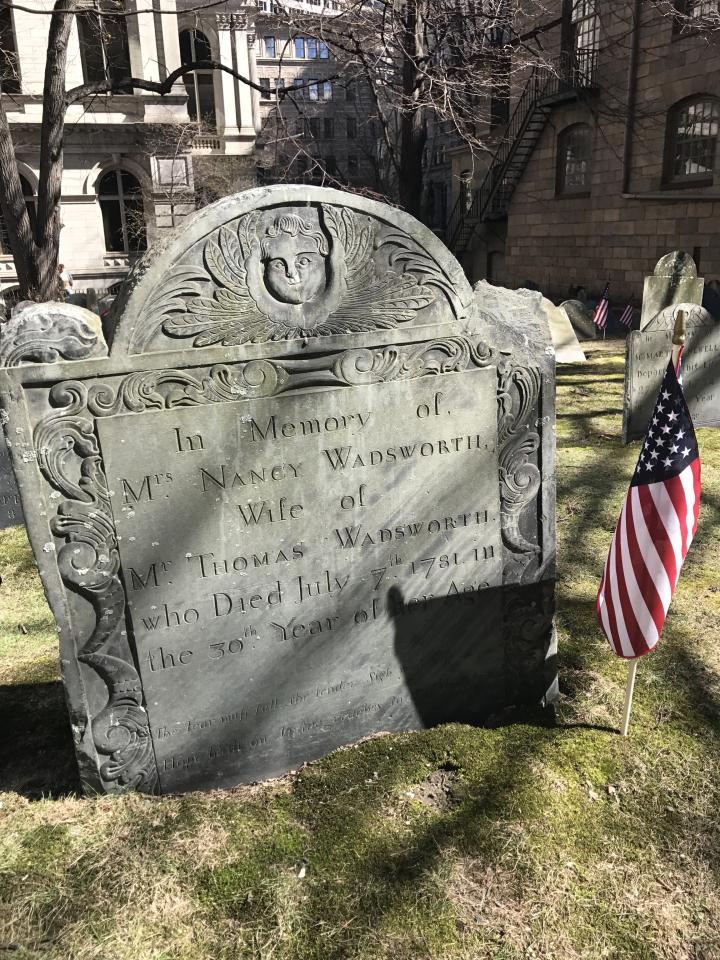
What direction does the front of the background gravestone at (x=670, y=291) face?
toward the camera

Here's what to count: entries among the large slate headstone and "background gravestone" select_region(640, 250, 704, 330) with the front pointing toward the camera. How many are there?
2

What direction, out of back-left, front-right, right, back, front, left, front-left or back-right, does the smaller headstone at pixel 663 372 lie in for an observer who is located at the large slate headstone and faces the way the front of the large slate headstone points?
back-left

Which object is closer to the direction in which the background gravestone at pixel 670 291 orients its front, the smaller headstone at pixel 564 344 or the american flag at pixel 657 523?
the american flag

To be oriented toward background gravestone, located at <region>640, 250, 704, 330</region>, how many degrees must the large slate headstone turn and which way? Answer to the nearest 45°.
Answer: approximately 135° to its left

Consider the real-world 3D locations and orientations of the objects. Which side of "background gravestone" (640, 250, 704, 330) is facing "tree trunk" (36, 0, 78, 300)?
right

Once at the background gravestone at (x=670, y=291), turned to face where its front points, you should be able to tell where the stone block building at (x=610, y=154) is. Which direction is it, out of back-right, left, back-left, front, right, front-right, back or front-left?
back

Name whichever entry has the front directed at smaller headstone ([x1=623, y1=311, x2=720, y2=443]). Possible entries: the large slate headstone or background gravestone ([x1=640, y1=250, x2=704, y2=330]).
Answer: the background gravestone

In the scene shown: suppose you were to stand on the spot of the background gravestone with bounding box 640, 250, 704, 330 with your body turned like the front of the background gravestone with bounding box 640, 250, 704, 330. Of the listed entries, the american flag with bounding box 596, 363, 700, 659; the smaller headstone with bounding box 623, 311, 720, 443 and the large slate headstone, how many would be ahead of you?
3

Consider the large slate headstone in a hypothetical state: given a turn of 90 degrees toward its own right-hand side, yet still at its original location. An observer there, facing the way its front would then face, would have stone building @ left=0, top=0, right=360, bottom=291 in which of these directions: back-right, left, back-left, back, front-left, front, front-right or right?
right

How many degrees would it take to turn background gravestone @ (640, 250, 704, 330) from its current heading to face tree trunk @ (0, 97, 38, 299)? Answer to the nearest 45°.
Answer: approximately 90° to its right
